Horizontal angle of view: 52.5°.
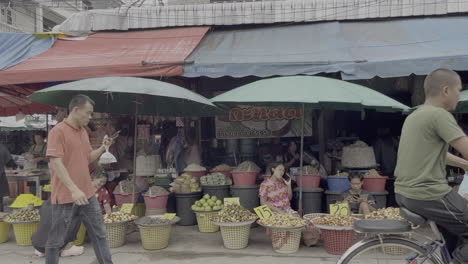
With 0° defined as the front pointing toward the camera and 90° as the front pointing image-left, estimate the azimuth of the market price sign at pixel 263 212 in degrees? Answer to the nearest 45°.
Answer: approximately 0°

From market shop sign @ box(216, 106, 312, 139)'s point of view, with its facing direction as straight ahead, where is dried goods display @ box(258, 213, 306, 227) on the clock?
The dried goods display is roughly at 12 o'clock from the market shop sign.

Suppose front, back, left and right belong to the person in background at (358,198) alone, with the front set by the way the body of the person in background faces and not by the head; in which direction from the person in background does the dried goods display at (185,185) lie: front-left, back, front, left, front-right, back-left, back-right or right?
right

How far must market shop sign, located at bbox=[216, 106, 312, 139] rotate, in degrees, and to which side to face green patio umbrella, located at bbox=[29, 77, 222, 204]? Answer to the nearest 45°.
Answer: approximately 45° to its right

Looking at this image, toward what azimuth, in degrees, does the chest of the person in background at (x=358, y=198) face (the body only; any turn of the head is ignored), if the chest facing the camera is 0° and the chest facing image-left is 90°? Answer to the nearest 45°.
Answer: approximately 0°

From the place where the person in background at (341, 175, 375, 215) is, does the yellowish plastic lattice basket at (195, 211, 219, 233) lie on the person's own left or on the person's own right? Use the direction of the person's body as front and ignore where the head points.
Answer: on the person's own right

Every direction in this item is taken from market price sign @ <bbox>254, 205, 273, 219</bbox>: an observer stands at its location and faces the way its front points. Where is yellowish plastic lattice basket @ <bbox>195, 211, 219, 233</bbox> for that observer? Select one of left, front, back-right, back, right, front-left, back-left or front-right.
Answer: back-right

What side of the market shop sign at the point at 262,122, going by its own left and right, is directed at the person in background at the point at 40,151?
right

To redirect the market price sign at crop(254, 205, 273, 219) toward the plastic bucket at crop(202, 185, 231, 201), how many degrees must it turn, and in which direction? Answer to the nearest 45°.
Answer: approximately 135° to its right

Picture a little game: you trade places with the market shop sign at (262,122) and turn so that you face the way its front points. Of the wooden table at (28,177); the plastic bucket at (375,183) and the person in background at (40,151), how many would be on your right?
2

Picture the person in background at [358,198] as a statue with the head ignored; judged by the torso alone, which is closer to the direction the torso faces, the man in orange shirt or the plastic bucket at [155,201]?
the man in orange shirt

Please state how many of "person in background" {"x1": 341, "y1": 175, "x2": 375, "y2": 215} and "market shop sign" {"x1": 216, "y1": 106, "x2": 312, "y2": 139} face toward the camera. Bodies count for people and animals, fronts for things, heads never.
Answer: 2
